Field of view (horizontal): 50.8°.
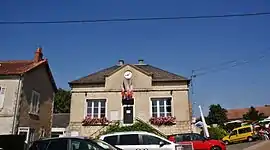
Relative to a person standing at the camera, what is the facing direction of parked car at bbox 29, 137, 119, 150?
facing to the right of the viewer

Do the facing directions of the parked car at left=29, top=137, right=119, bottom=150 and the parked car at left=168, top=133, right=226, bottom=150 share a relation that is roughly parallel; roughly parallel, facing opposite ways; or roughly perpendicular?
roughly parallel

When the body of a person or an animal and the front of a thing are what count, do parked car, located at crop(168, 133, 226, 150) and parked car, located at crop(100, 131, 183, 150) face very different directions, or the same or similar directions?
same or similar directions

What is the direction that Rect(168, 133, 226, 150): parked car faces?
to the viewer's right

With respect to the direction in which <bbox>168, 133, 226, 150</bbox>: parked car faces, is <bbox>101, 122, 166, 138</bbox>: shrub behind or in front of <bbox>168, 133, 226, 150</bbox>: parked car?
behind

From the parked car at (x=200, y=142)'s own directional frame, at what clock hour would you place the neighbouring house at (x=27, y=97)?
The neighbouring house is roughly at 6 o'clock from the parked car.
